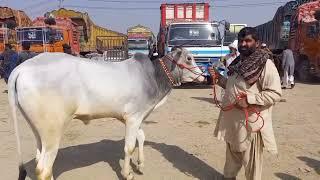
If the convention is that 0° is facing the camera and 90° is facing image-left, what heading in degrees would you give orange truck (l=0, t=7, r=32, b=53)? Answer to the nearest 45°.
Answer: approximately 45°

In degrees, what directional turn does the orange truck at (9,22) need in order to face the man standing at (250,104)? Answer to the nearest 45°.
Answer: approximately 45° to its left

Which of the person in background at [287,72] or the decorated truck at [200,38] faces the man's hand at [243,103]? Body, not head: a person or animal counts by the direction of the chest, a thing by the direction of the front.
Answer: the decorated truck

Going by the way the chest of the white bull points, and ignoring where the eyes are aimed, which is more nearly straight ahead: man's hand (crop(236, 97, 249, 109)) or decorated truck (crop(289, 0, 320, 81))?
the man's hand

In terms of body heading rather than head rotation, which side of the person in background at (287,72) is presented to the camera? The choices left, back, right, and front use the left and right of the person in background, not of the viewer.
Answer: back

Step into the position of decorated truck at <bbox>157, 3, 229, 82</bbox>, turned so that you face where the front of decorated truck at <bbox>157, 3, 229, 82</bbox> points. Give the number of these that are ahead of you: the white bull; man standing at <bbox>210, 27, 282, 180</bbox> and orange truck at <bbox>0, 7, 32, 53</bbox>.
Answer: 2

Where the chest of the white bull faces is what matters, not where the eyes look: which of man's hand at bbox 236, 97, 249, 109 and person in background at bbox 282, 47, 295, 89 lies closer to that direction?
the man's hand

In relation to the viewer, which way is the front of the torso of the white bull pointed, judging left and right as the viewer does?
facing to the right of the viewer
